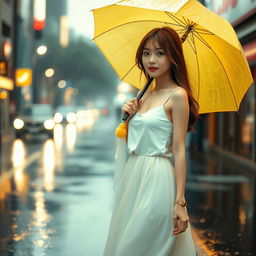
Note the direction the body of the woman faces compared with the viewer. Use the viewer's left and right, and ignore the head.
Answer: facing the viewer and to the left of the viewer

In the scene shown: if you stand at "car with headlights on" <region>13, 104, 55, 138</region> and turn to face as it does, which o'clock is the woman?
The woman is roughly at 12 o'clock from the car with headlights on.

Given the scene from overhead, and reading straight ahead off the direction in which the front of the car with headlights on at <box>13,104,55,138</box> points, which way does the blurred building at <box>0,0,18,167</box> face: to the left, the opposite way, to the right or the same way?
to the left

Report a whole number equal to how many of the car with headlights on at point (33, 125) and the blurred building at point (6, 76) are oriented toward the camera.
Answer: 1

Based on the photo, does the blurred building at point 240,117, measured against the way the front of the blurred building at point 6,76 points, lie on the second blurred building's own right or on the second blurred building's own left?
on the second blurred building's own right

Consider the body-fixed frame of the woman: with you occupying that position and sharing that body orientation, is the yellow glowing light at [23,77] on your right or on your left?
on your right

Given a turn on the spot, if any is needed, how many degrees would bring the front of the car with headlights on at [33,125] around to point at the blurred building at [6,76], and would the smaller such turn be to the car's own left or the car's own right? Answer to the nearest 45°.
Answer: approximately 90° to the parked car's own right

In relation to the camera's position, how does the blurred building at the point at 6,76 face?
facing to the right of the viewer

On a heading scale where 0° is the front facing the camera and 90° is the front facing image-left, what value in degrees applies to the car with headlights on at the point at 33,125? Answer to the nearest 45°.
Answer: approximately 0°

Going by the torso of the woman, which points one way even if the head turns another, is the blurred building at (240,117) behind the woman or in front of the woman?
behind
